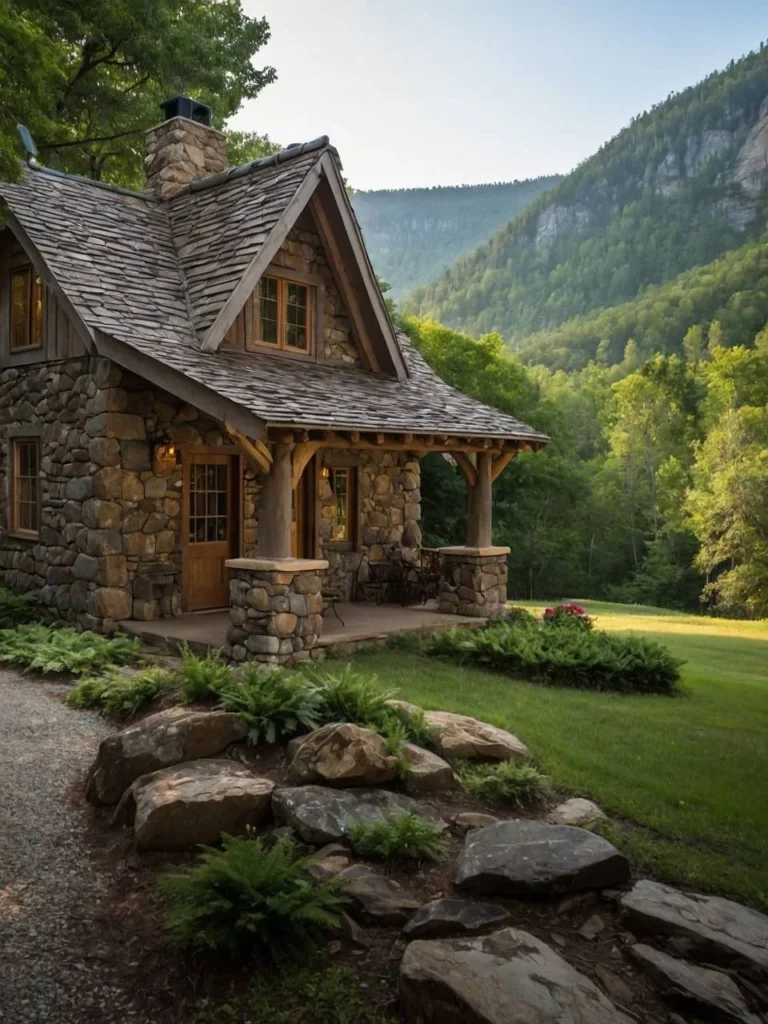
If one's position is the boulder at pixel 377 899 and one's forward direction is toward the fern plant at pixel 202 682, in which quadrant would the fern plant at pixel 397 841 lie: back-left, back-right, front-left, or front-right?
front-right

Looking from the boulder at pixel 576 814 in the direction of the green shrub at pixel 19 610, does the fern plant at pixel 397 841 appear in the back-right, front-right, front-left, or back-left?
front-left

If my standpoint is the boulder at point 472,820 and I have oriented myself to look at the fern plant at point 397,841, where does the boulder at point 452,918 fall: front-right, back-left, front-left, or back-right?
front-left

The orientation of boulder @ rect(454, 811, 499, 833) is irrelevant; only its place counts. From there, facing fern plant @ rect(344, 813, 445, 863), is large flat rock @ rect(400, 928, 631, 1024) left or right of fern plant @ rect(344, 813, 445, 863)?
left

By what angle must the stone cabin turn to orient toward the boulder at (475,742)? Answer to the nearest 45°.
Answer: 0° — it already faces it

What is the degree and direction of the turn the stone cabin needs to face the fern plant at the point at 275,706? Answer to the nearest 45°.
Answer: approximately 45° to its right

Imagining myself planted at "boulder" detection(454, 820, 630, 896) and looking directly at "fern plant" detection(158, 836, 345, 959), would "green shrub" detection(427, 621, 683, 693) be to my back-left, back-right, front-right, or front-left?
back-right

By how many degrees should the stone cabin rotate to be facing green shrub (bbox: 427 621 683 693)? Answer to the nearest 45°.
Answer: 0° — it already faces it

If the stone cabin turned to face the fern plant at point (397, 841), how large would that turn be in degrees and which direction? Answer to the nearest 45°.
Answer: approximately 45° to its right

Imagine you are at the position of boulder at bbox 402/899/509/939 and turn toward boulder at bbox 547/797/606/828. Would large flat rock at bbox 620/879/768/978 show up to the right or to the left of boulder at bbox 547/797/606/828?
right

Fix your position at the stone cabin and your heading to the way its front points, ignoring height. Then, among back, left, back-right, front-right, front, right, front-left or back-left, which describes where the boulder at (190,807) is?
front-right

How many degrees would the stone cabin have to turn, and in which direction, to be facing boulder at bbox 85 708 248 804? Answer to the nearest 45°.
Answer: approximately 45° to its right

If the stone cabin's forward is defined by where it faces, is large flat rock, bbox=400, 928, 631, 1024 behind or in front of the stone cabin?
in front
